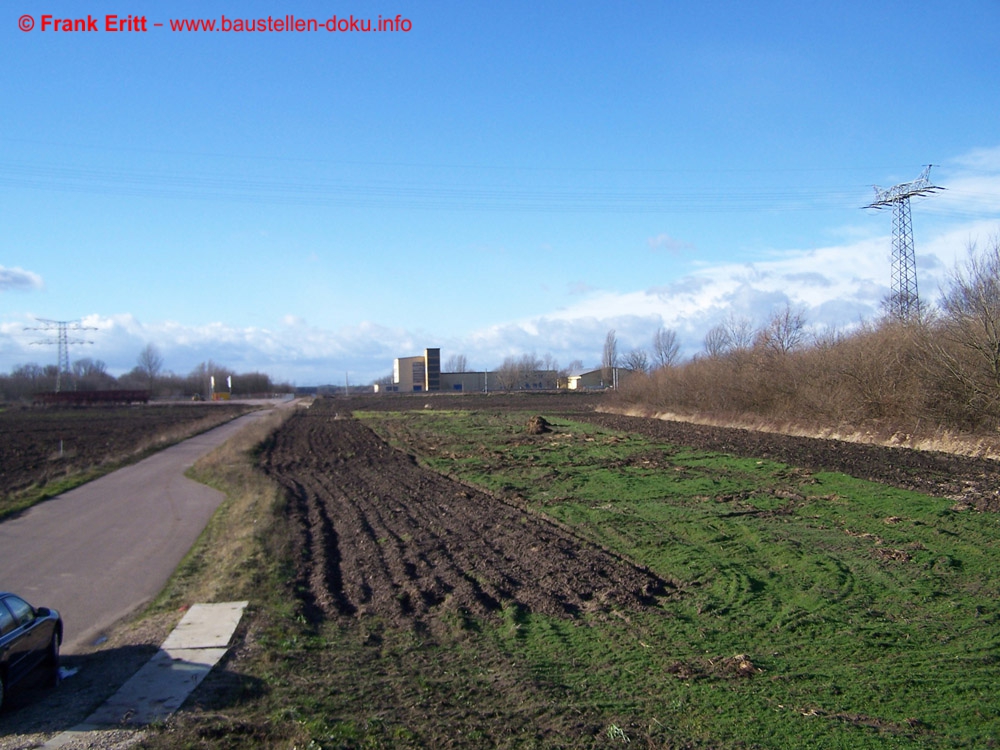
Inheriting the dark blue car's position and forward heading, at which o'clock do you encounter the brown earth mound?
The brown earth mound is roughly at 12 o'clock from the dark blue car.

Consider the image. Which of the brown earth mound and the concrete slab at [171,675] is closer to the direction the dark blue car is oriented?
the brown earth mound

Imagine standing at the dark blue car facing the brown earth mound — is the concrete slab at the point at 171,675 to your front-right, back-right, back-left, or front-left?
front-right

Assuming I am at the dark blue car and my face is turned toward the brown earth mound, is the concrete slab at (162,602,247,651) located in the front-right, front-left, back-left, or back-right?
front-right

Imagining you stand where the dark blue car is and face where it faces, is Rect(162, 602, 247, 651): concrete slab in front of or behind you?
in front

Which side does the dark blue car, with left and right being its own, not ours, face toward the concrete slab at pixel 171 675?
right

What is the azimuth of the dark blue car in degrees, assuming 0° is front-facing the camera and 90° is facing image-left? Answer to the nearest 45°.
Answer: approximately 225°
